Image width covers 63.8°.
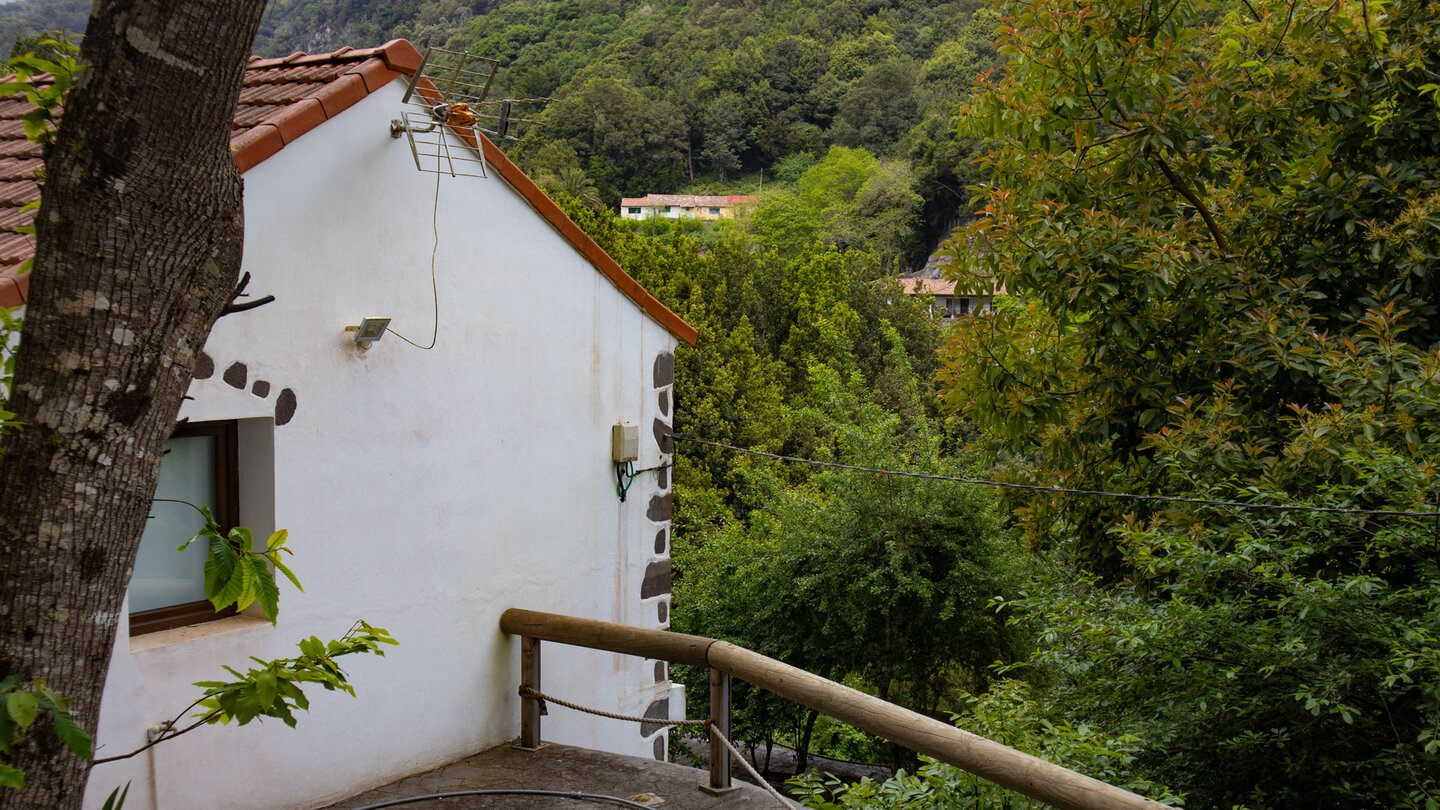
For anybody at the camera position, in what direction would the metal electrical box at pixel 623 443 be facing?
facing the viewer and to the right of the viewer

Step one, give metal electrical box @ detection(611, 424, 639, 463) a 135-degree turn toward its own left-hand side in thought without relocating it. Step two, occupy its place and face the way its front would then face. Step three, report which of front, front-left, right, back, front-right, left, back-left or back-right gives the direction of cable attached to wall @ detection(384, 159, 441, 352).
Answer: back-left

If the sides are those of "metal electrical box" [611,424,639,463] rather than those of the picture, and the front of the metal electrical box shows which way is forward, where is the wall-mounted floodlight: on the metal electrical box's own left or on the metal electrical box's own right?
on the metal electrical box's own right

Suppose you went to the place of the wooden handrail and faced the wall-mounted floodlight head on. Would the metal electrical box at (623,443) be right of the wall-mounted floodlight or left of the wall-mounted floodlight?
right
